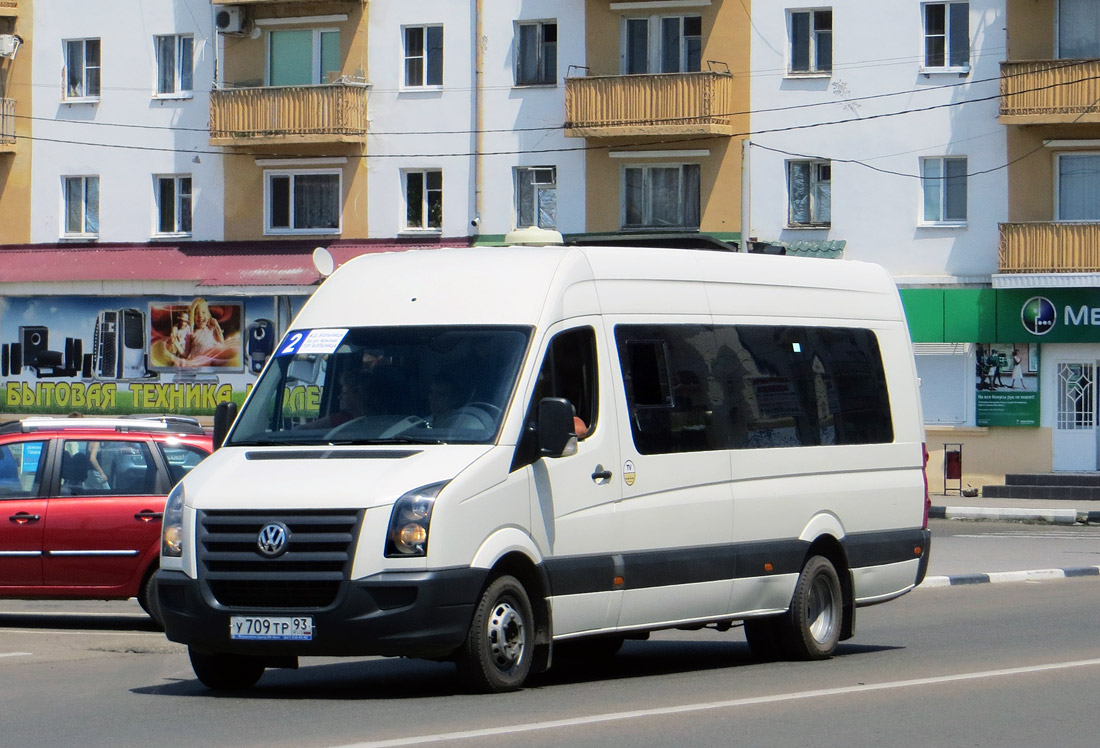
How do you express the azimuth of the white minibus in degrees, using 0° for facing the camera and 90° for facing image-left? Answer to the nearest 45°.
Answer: approximately 45°

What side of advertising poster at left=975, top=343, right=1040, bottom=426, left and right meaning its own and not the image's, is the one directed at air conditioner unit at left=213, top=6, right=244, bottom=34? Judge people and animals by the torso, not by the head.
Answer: right

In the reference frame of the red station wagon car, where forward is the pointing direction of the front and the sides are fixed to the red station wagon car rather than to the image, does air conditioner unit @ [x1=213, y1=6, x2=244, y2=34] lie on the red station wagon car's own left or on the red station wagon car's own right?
on the red station wagon car's own right

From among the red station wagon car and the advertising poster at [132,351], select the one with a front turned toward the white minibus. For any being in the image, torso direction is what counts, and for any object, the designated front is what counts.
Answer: the advertising poster

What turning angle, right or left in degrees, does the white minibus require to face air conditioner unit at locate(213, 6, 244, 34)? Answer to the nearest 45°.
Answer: approximately 135° to its right

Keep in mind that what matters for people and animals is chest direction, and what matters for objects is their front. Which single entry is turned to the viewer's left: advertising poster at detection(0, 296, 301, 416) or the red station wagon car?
the red station wagon car

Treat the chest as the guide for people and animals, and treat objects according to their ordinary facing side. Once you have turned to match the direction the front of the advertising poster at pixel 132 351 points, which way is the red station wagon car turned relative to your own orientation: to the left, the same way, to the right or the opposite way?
to the right

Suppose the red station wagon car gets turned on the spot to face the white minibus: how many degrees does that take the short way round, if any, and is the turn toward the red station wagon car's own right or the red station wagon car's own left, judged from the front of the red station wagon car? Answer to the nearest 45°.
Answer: approximately 135° to the red station wagon car's own left

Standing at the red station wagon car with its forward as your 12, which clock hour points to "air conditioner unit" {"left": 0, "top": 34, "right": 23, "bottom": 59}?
The air conditioner unit is roughly at 3 o'clock from the red station wagon car.

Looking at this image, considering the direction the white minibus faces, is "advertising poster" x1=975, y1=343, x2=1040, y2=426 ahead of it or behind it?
behind

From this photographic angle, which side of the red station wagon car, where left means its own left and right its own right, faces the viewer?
left

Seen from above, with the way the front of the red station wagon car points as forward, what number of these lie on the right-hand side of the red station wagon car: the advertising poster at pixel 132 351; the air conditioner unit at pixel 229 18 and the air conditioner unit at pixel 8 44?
3

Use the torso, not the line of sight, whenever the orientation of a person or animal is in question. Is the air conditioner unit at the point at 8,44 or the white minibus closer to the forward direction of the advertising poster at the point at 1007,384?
the white minibus

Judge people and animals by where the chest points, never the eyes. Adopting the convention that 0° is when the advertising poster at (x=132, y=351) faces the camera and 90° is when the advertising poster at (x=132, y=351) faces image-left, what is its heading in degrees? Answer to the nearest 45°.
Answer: approximately 0°

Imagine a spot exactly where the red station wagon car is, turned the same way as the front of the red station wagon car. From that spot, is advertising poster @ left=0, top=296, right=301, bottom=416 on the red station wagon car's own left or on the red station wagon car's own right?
on the red station wagon car's own right
